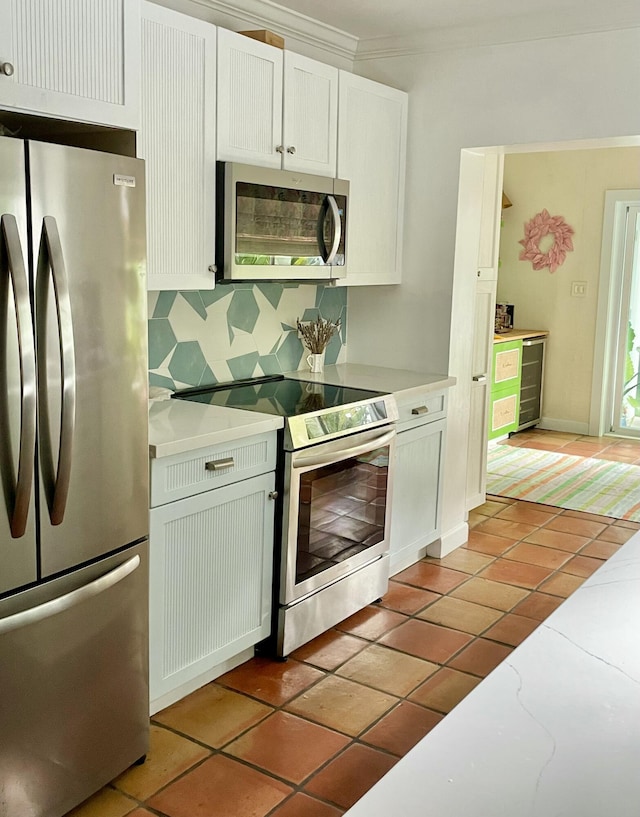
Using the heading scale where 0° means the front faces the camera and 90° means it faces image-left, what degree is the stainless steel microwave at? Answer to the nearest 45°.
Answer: approximately 315°

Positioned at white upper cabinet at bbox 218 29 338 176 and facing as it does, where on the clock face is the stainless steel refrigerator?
The stainless steel refrigerator is roughly at 2 o'clock from the white upper cabinet.

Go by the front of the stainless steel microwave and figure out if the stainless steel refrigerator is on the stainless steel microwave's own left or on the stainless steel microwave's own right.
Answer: on the stainless steel microwave's own right

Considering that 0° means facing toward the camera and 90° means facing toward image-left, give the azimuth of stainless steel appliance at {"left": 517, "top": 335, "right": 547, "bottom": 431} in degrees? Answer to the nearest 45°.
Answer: approximately 315°

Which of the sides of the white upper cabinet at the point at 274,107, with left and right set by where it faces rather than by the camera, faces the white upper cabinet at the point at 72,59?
right

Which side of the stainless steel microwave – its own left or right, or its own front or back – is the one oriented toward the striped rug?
left

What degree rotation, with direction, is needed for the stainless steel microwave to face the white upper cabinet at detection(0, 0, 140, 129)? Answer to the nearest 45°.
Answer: approximately 90° to its right

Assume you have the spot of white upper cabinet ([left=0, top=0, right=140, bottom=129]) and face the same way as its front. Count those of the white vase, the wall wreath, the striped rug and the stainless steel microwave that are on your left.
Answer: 4

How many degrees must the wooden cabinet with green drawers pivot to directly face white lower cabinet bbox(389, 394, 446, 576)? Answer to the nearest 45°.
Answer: approximately 45° to its right
